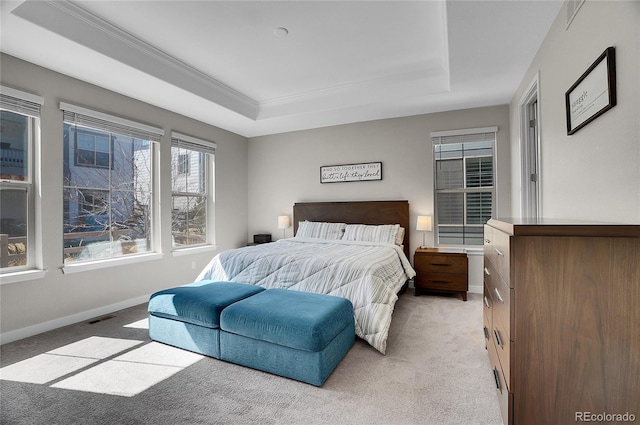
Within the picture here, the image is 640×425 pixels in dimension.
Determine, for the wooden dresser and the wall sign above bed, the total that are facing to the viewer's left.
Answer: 1

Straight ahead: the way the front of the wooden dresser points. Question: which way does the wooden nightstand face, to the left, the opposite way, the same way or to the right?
to the left

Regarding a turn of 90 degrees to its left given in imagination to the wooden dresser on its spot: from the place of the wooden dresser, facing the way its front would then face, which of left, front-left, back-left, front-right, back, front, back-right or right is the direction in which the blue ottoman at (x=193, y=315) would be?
right

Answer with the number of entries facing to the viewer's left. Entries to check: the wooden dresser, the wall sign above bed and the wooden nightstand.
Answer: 1

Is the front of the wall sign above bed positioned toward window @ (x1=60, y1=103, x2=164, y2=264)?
no

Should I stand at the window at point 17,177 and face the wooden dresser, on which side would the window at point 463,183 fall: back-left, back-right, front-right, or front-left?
front-left

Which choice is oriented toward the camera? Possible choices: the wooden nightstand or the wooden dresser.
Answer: the wooden nightstand

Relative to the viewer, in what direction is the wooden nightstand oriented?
toward the camera

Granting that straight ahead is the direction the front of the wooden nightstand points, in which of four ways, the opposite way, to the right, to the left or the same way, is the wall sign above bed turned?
the same way

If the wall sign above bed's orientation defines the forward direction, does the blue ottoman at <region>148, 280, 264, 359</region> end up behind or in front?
in front

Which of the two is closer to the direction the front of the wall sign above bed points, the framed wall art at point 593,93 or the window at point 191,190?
the framed wall art

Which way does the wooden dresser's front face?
to the viewer's left

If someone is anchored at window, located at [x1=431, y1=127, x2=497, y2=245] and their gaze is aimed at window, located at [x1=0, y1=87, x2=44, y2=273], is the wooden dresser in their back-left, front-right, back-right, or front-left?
front-left

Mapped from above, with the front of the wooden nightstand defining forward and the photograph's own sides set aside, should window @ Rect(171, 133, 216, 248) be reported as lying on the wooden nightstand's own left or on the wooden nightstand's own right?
on the wooden nightstand's own right

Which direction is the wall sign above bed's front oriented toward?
toward the camera

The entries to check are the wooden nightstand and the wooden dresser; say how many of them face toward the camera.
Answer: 1
